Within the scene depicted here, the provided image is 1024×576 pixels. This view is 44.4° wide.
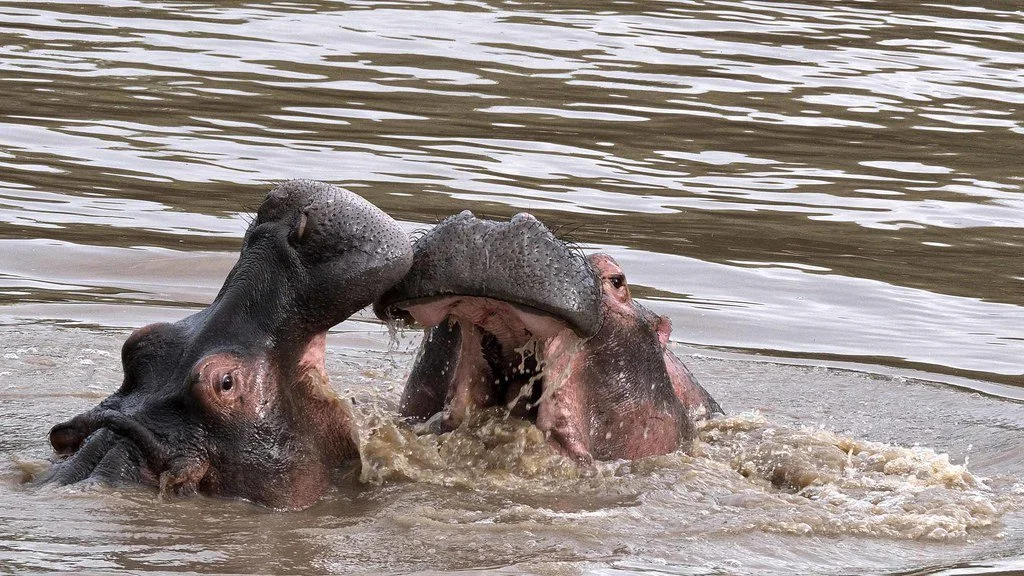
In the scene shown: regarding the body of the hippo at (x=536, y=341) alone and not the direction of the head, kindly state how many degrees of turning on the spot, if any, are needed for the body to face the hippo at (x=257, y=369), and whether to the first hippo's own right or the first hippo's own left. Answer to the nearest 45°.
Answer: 0° — it already faces it

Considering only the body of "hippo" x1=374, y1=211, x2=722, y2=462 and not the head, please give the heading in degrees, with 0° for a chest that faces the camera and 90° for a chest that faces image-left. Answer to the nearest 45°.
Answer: approximately 45°
